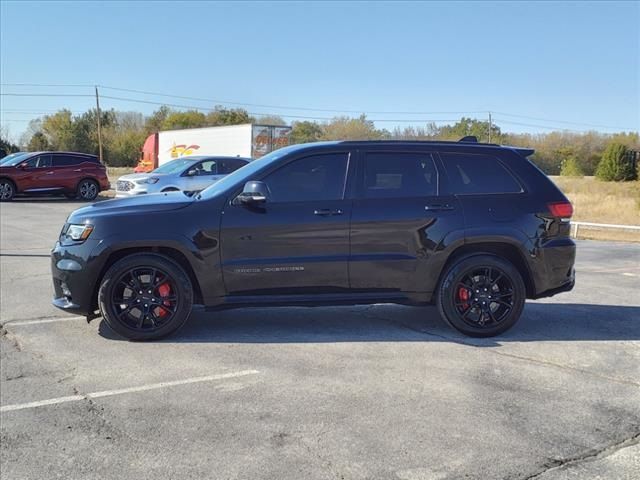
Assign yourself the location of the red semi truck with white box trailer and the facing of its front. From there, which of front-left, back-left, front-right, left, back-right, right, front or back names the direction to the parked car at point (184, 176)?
back-left

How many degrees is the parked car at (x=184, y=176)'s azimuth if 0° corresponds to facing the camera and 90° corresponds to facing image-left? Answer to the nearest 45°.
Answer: approximately 45°

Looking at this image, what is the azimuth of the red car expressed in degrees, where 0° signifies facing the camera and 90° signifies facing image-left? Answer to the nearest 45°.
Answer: approximately 90°

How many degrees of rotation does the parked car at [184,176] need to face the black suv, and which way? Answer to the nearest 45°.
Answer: approximately 45° to its left

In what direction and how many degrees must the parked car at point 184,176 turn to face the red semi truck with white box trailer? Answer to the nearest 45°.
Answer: approximately 135° to its right

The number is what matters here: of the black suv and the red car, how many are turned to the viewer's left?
2

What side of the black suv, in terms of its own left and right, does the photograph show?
left

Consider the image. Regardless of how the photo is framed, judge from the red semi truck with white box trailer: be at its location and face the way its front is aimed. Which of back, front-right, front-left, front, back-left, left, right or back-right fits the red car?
left

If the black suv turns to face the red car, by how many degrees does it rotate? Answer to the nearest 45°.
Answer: approximately 45° to its right

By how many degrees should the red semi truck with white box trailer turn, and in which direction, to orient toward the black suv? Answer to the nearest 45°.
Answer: approximately 135° to its left
